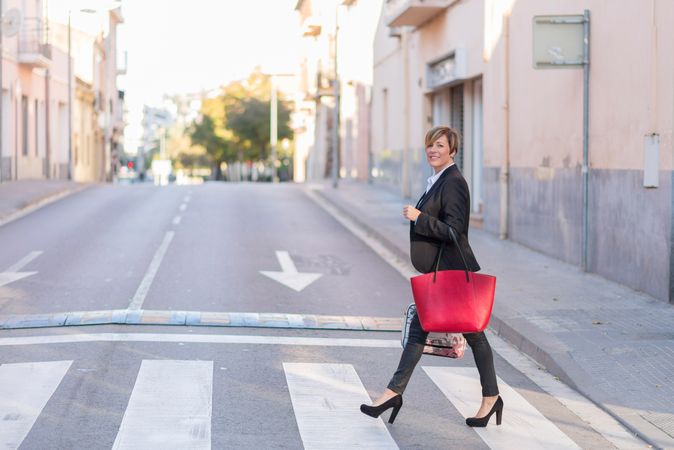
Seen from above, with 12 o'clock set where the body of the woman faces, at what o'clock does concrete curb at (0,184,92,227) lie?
The concrete curb is roughly at 2 o'clock from the woman.

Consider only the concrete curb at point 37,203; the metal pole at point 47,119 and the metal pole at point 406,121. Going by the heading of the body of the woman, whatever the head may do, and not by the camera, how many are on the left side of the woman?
0

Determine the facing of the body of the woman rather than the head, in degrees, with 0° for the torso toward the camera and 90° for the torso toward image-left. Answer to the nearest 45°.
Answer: approximately 90°

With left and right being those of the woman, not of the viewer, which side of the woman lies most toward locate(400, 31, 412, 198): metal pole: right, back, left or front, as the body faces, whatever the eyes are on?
right

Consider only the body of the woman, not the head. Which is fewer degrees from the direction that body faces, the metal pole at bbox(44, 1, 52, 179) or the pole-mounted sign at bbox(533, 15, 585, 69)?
the metal pole

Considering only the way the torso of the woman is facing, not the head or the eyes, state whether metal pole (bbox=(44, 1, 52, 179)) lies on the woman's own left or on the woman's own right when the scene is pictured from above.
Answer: on the woman's own right
